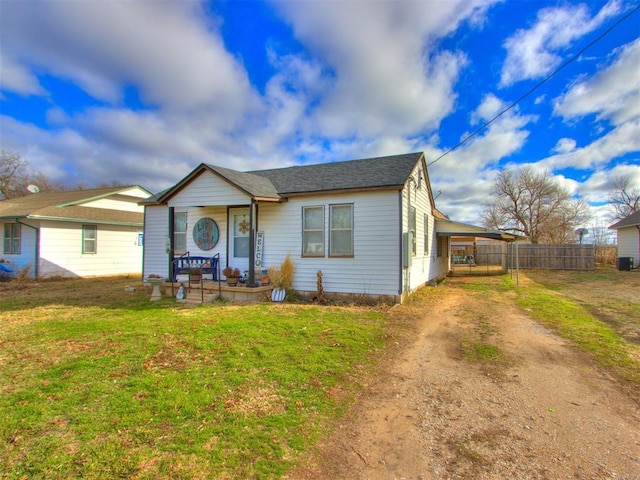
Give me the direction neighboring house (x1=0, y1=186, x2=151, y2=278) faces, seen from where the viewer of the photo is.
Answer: facing the viewer and to the left of the viewer

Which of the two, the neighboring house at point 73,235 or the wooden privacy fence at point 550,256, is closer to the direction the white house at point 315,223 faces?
the neighboring house

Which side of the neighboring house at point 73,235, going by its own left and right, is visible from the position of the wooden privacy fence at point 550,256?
left

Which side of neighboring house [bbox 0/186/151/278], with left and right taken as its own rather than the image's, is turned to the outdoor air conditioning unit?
left

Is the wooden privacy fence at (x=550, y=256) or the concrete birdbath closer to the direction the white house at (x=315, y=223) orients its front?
the concrete birdbath

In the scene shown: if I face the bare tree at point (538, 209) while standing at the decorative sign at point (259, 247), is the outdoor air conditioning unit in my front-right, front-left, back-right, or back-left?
front-right

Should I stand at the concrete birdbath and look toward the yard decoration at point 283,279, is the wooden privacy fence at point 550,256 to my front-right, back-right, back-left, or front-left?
front-left

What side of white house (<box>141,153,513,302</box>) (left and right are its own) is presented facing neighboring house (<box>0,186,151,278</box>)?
right

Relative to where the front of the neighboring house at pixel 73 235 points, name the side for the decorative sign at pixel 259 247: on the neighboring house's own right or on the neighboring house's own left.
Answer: on the neighboring house's own left

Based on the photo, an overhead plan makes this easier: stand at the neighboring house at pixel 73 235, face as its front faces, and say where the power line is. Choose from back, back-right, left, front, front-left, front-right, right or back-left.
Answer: left

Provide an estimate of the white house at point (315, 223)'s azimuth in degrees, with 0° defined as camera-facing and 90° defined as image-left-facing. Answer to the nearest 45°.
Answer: approximately 45°

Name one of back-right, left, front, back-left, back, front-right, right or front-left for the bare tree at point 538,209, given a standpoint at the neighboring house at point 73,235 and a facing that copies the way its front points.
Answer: back-left
